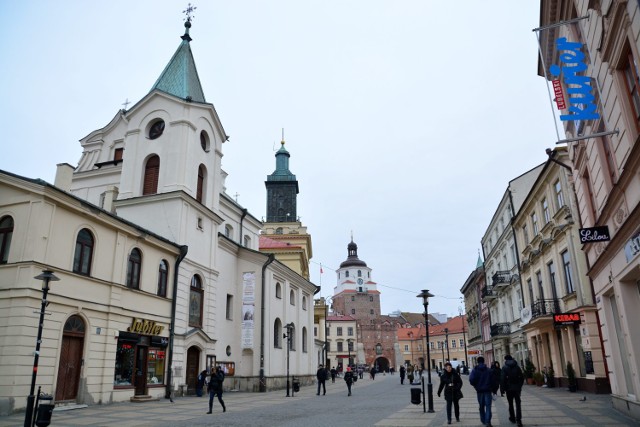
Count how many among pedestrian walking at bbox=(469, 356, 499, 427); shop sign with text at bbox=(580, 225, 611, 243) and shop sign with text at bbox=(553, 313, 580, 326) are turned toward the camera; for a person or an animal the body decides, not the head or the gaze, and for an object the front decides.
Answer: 2

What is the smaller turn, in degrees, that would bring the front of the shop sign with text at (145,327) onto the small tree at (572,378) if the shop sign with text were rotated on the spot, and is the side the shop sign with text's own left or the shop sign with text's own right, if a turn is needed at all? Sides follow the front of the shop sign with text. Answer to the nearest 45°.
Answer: approximately 45° to the shop sign with text's own left

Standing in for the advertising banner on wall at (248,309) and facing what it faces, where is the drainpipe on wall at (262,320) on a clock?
The drainpipe on wall is roughly at 9 o'clock from the advertising banner on wall.

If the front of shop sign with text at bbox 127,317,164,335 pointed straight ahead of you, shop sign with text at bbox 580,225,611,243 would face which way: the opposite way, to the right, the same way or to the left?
to the right

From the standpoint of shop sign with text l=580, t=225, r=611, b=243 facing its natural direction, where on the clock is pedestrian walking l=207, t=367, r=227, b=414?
The pedestrian walking is roughly at 3 o'clock from the shop sign with text.

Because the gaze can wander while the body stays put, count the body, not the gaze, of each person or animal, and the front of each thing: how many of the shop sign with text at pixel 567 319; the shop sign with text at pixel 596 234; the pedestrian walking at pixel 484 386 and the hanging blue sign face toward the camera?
3
